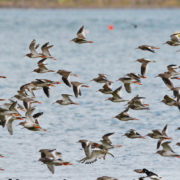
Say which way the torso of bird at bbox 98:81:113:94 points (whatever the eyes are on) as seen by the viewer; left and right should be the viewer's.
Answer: facing to the left of the viewer

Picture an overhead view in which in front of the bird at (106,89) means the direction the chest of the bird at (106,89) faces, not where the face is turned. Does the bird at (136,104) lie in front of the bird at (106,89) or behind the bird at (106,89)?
behind

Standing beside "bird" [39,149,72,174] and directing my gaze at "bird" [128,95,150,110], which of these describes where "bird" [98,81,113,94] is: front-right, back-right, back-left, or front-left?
front-left

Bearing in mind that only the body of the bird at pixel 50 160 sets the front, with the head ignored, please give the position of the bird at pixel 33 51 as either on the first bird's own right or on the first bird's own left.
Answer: on the first bird's own right

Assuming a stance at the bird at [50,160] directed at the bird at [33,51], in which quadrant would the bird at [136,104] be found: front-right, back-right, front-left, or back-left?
front-right

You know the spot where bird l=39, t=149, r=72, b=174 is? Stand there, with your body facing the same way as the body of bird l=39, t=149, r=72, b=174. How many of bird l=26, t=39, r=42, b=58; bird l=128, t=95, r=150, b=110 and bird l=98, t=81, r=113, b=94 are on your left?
0

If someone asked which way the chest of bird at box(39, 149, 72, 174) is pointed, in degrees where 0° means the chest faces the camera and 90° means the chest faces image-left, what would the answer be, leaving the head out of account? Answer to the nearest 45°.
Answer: approximately 90°

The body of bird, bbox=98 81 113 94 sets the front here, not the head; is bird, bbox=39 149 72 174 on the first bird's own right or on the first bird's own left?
on the first bird's own left

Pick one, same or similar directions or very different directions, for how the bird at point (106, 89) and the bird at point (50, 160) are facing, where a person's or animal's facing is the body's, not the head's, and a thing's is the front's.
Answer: same or similar directions

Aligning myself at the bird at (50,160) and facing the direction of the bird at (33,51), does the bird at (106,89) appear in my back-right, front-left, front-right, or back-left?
front-right

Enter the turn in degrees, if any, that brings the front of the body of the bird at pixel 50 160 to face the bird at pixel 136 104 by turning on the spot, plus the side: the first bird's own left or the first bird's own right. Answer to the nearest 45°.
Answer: approximately 135° to the first bird's own right

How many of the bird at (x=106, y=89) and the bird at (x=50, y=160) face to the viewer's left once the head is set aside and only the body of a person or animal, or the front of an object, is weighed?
2

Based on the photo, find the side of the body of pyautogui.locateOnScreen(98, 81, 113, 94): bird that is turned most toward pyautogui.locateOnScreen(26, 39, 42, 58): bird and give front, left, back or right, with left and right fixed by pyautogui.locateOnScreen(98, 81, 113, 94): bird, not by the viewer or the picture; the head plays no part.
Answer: front
